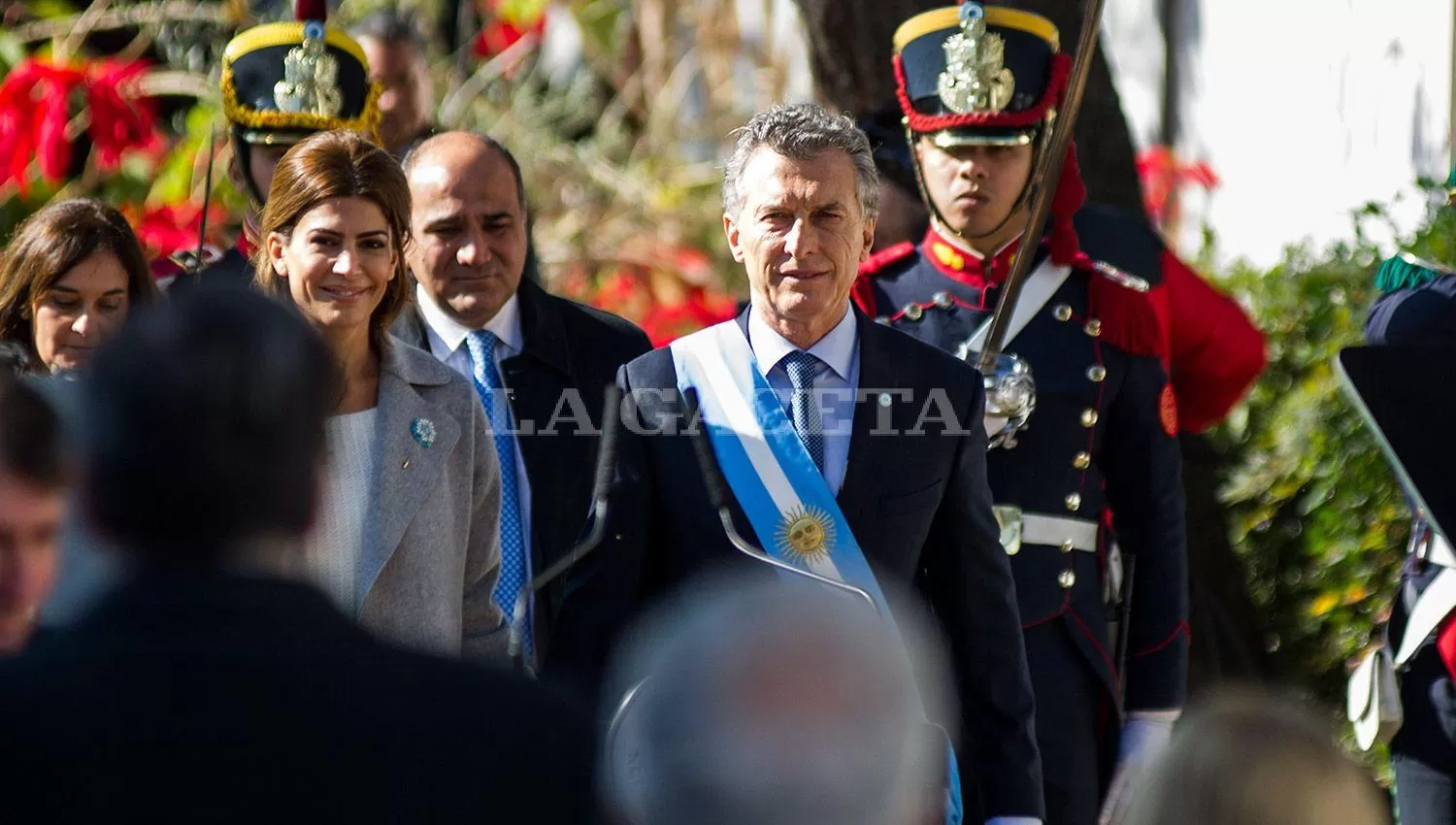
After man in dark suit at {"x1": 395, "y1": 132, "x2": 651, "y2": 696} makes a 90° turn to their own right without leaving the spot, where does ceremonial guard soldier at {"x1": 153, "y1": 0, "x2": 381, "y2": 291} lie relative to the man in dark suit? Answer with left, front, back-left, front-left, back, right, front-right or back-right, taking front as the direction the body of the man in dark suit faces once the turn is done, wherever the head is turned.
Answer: front-right

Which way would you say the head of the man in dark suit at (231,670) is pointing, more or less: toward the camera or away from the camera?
away from the camera

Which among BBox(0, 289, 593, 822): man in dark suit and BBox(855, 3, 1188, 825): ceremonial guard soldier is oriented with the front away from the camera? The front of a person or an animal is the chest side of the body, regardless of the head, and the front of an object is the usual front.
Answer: the man in dark suit

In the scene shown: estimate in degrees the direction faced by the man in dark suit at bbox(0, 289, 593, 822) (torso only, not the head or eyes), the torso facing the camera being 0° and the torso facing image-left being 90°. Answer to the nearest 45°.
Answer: approximately 180°

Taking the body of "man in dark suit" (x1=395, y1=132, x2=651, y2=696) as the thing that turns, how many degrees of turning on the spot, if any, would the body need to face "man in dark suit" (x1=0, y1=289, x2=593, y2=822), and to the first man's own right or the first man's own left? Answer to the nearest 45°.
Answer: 0° — they already face them

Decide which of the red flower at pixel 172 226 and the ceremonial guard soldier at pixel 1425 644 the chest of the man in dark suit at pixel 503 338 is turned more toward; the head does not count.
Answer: the ceremonial guard soldier

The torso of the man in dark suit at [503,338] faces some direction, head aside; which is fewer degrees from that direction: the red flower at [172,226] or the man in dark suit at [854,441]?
the man in dark suit

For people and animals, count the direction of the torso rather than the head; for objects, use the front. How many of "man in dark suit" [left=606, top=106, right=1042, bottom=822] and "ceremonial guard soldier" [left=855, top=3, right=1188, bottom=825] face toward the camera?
2

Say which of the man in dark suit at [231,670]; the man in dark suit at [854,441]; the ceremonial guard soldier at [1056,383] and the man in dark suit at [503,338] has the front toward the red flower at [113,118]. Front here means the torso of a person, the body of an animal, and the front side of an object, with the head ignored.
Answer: the man in dark suit at [231,670]

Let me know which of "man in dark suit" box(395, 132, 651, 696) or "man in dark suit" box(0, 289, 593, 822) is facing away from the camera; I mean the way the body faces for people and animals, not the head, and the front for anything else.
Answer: "man in dark suit" box(0, 289, 593, 822)

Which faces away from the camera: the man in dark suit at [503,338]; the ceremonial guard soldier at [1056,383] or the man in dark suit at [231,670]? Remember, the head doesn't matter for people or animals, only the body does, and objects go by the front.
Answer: the man in dark suit at [231,670]
